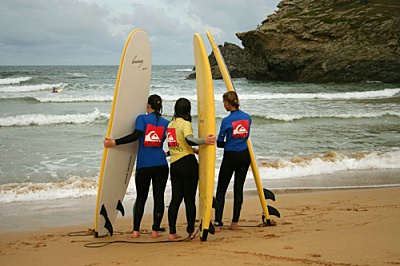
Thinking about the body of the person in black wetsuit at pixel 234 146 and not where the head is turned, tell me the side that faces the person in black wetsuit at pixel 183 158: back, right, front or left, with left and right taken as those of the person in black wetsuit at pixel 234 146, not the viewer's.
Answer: left

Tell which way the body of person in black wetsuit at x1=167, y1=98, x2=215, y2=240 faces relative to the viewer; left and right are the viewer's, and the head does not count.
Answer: facing away from the viewer and to the right of the viewer

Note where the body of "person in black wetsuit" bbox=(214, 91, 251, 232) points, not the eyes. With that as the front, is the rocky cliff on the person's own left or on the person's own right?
on the person's own right

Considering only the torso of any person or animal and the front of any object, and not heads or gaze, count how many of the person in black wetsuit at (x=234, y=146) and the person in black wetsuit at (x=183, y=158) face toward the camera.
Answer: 0

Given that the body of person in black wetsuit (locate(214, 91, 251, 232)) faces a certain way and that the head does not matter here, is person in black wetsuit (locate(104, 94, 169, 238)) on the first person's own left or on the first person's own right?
on the first person's own left

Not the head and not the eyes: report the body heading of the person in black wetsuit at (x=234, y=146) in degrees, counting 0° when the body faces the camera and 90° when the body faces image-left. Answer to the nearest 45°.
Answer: approximately 135°

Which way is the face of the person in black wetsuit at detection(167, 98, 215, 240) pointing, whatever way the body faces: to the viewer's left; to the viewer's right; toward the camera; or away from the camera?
away from the camera

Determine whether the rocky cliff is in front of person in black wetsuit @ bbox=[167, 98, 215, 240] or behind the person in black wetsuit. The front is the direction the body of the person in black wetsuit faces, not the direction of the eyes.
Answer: in front
